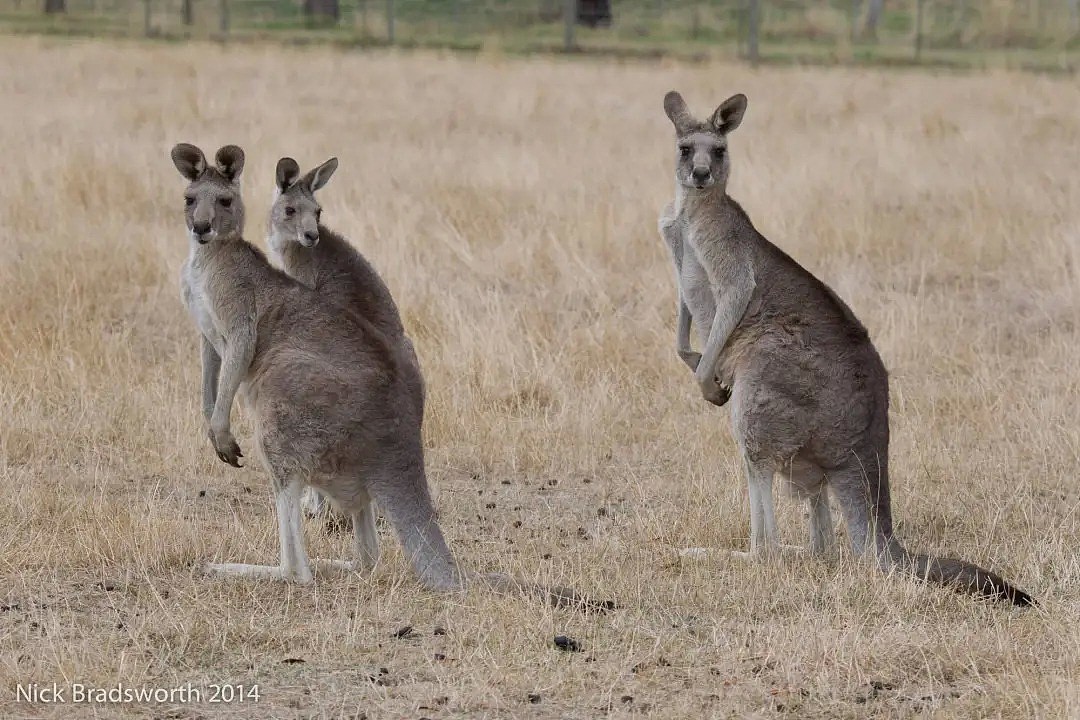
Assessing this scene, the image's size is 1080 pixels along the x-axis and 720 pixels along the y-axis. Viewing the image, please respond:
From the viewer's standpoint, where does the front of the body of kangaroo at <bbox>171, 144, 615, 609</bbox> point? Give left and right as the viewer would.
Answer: facing to the left of the viewer

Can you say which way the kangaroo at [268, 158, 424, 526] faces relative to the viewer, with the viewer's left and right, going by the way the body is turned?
facing to the left of the viewer

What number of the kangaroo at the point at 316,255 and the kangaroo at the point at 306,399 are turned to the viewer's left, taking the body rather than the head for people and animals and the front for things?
2

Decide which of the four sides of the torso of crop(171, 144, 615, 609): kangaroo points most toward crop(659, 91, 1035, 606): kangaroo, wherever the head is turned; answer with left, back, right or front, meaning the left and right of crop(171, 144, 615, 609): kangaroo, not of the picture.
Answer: back

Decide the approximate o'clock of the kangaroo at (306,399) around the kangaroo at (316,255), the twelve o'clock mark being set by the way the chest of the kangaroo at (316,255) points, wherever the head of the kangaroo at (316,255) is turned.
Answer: the kangaroo at (306,399) is roughly at 9 o'clock from the kangaroo at (316,255).

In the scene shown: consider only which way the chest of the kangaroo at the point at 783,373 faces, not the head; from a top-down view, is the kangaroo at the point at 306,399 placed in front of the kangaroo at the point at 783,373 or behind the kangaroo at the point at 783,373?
in front

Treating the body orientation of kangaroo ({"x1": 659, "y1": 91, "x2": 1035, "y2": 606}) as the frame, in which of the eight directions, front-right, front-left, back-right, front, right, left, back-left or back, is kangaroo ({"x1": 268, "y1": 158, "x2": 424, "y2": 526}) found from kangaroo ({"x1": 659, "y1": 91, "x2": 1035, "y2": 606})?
front-right

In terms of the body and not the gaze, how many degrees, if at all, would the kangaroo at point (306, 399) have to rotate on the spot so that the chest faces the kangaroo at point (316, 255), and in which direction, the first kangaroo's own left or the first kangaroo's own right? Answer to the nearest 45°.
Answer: approximately 90° to the first kangaroo's own right
